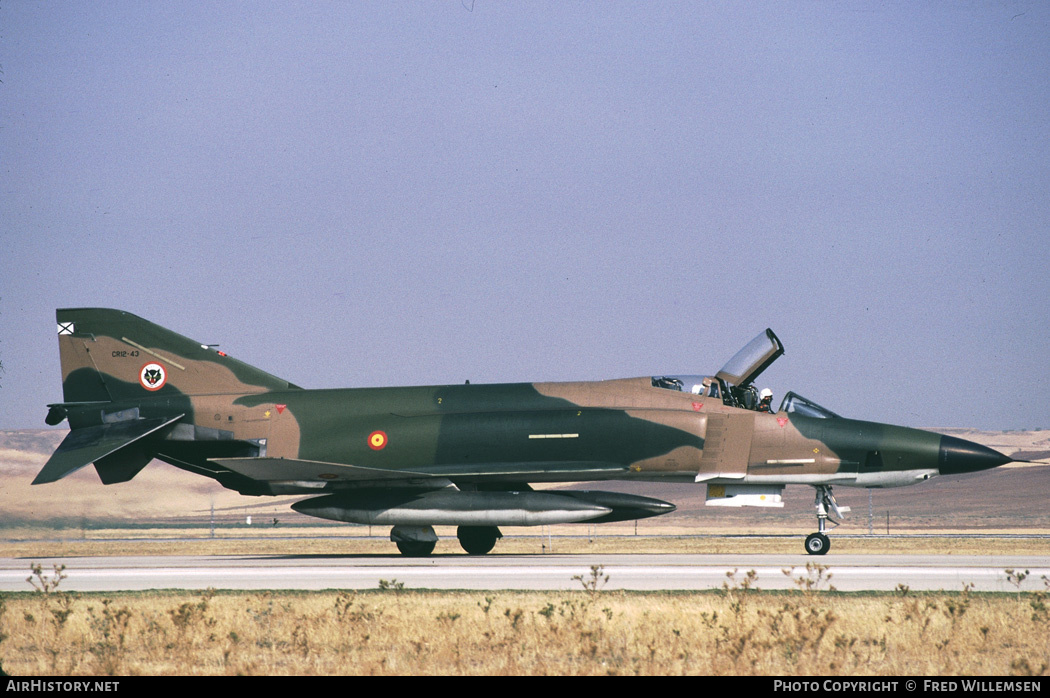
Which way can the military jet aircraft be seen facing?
to the viewer's right
